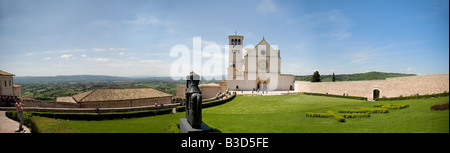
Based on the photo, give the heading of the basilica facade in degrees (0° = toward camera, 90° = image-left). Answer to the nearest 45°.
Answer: approximately 0°

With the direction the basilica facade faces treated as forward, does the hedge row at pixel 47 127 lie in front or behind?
in front

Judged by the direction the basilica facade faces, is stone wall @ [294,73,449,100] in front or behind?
in front

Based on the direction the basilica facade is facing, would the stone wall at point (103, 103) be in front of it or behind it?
in front

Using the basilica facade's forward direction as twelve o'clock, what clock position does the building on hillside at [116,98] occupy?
The building on hillside is roughly at 1 o'clock from the basilica facade.
